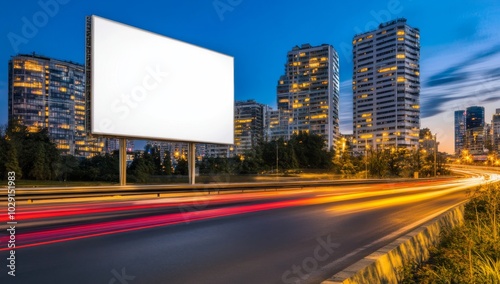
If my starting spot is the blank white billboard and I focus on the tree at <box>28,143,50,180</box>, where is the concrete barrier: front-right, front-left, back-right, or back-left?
back-left

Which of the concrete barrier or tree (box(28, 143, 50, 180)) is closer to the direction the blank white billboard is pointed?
the concrete barrier

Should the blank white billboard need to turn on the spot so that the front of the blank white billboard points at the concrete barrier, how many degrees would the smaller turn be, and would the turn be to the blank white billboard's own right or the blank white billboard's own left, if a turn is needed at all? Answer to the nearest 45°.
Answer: approximately 45° to the blank white billboard's own right

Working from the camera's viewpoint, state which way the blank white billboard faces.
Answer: facing the viewer and to the right of the viewer
